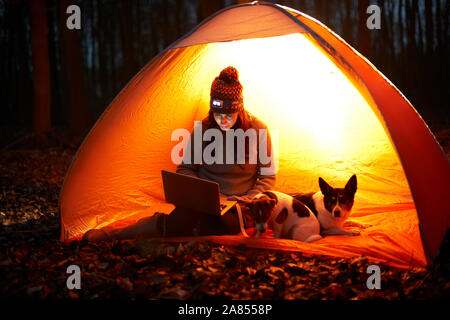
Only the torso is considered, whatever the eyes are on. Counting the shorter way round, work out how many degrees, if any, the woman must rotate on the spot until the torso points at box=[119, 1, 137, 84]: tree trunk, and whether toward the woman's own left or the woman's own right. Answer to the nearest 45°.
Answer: approximately 135° to the woman's own right

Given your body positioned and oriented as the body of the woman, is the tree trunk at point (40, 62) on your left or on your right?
on your right

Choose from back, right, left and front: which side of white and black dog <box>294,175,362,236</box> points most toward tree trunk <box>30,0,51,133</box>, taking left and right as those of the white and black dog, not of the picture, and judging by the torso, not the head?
back

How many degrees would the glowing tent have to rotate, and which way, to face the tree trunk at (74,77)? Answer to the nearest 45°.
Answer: approximately 135° to its right

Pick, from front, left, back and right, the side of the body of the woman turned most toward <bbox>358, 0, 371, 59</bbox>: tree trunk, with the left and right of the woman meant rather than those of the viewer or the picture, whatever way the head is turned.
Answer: back

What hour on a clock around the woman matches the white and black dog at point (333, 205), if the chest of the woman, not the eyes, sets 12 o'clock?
The white and black dog is roughly at 8 o'clock from the woman.

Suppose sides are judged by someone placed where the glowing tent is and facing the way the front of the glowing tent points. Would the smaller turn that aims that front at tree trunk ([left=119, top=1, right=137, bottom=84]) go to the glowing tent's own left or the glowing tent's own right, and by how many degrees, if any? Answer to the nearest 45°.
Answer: approximately 180°

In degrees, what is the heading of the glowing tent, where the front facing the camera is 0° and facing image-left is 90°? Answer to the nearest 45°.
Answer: approximately 0°

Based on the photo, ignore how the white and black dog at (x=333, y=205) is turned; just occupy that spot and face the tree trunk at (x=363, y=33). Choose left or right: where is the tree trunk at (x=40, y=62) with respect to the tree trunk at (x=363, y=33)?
left

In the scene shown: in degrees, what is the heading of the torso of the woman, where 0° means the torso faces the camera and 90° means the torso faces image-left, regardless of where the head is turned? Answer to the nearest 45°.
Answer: approximately 45°

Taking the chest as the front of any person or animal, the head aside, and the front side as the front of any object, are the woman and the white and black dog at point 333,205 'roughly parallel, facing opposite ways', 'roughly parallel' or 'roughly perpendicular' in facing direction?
roughly perpendicular
